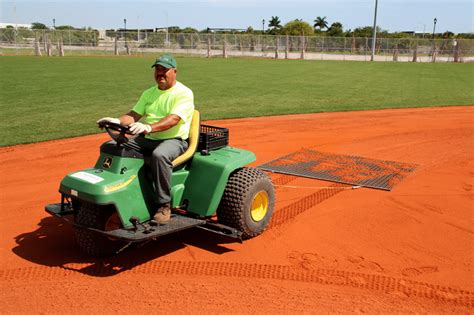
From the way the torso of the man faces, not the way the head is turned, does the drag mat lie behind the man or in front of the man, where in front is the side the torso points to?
behind

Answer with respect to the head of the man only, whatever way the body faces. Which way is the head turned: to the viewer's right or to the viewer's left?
to the viewer's left

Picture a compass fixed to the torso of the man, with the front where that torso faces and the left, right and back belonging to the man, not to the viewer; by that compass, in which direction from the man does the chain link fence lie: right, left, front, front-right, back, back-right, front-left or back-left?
back-right

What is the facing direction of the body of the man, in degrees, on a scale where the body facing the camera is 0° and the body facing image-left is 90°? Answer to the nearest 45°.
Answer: approximately 45°

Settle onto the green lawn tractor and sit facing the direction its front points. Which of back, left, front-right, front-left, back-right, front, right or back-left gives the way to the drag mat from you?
back
